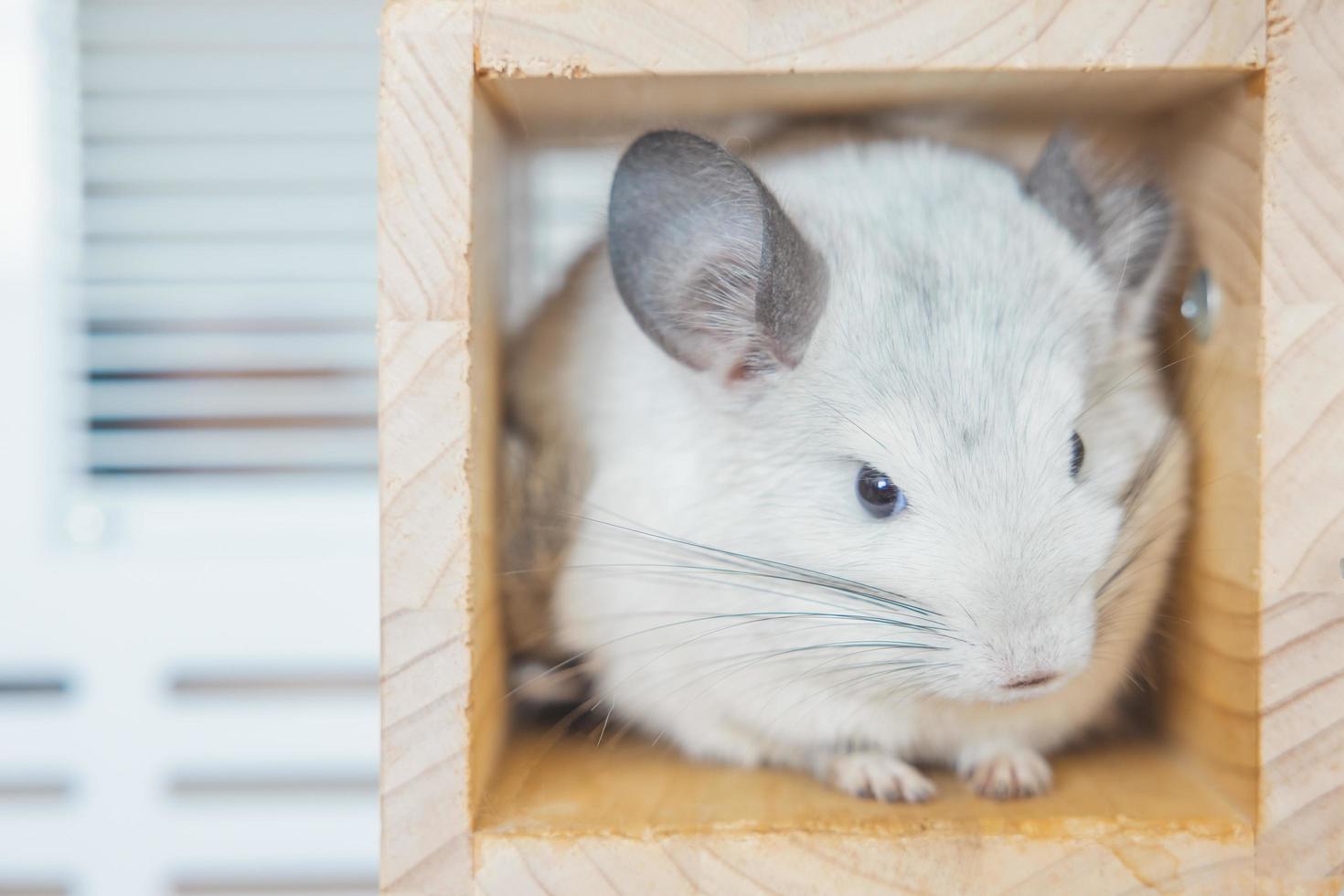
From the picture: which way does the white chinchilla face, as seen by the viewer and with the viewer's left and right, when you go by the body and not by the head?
facing the viewer and to the right of the viewer

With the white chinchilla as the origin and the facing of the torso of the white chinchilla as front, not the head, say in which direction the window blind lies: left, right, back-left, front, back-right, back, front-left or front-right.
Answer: back
